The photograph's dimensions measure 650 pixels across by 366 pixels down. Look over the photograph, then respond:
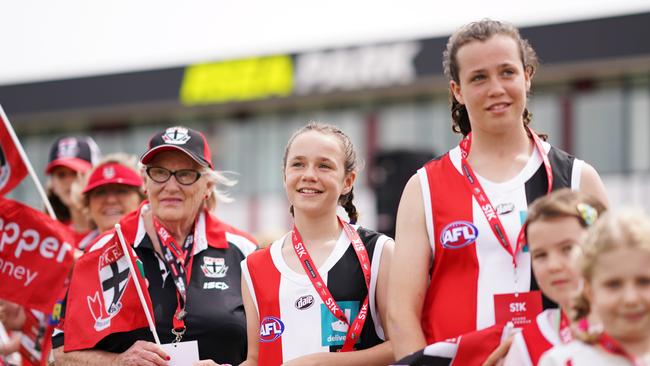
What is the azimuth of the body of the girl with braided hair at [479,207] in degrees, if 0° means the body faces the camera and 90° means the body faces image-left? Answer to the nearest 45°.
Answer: approximately 0°

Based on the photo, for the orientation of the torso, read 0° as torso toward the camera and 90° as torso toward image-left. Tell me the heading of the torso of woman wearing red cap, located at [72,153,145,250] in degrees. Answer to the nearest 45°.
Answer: approximately 0°

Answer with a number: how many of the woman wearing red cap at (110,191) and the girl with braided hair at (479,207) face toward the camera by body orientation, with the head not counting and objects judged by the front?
2

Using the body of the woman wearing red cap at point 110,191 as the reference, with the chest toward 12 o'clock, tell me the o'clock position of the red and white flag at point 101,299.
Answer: The red and white flag is roughly at 12 o'clock from the woman wearing red cap.

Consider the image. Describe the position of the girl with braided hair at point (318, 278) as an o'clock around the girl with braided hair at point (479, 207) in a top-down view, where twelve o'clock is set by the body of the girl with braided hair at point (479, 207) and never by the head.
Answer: the girl with braided hair at point (318, 278) is roughly at 4 o'clock from the girl with braided hair at point (479, 207).

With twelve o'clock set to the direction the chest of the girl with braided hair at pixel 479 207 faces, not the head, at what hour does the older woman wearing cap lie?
The older woman wearing cap is roughly at 4 o'clock from the girl with braided hair.

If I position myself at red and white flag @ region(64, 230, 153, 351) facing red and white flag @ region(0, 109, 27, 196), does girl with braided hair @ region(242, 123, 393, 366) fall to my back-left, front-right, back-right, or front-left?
back-right
